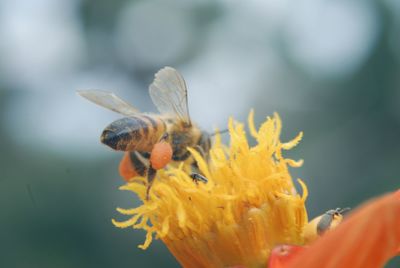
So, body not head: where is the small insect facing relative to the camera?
to the viewer's right

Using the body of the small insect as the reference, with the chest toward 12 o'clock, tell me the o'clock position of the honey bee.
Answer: The honey bee is roughly at 7 o'clock from the small insect.
